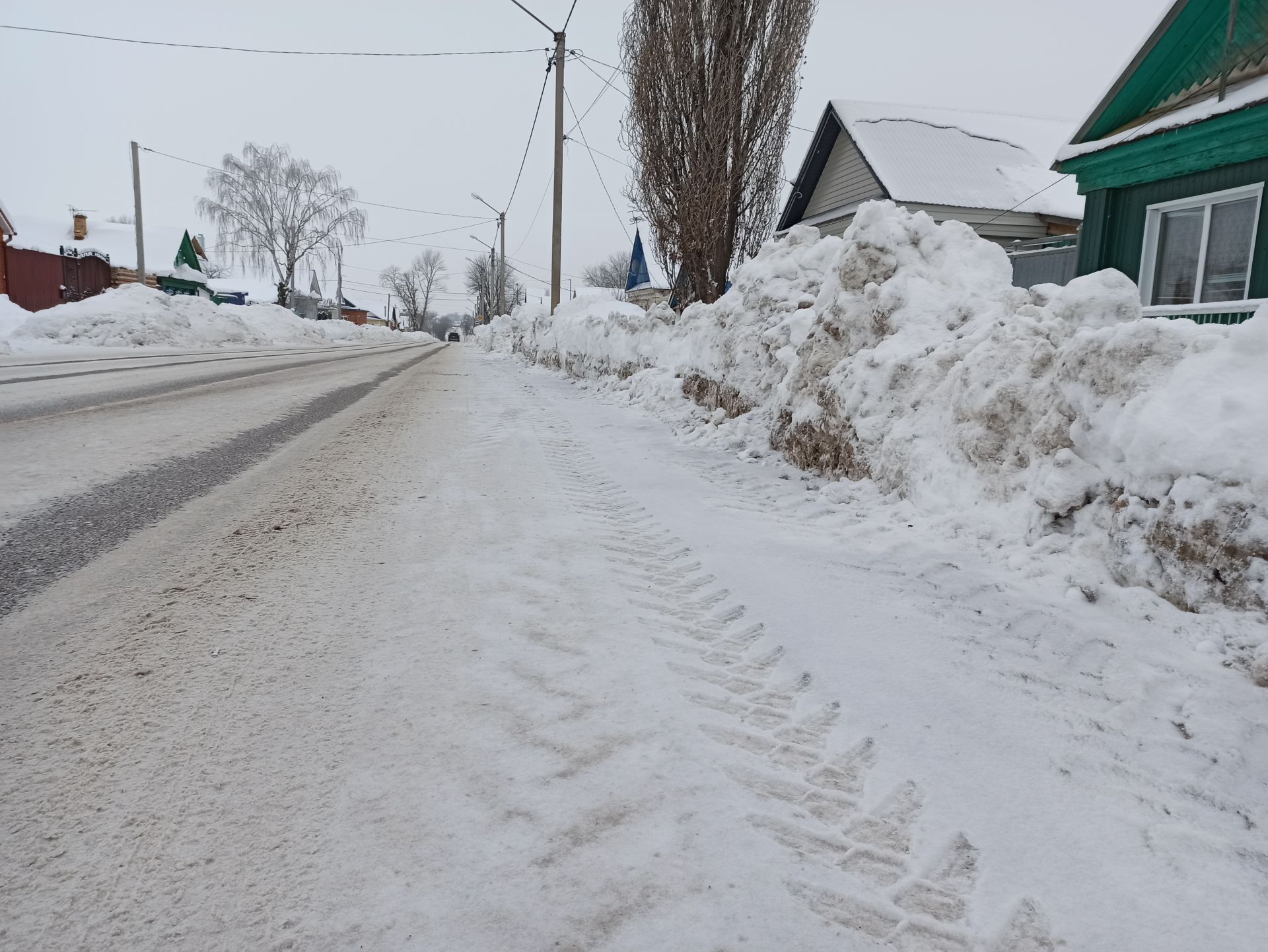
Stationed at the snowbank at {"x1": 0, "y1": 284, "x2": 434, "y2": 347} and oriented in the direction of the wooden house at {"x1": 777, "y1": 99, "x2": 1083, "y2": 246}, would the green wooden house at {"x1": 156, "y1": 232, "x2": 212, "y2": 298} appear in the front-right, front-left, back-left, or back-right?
back-left

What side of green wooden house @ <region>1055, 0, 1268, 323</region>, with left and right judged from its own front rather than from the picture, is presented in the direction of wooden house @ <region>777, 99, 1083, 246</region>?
right

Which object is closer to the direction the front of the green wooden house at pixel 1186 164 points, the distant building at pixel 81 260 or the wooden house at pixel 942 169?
the distant building

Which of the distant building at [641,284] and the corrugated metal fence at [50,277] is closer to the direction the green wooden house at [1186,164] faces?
the corrugated metal fence

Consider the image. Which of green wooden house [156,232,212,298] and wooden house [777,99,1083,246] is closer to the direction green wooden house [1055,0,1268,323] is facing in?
the green wooden house

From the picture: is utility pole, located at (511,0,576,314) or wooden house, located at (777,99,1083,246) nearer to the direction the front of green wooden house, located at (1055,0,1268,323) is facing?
the utility pole

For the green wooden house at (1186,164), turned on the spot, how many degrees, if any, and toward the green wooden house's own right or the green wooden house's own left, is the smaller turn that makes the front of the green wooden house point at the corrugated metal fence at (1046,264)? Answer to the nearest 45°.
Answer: approximately 90° to the green wooden house's own right

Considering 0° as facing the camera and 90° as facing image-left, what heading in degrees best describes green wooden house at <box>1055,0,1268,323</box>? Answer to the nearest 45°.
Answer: approximately 45°

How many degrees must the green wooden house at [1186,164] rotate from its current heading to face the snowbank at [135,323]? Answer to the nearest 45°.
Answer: approximately 45° to its right

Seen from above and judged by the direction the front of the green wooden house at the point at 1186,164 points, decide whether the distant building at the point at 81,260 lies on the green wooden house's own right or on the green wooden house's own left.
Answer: on the green wooden house's own right

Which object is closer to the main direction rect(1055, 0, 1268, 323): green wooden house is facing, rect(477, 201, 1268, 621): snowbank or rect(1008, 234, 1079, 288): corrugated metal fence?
the snowbank

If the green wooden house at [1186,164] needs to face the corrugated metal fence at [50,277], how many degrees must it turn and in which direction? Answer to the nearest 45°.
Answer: approximately 45° to its right

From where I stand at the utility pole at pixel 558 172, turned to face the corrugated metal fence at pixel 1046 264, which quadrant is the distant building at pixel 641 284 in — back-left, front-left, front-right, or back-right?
back-left

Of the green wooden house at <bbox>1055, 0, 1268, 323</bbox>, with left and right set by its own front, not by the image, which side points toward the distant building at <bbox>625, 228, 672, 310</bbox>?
right
